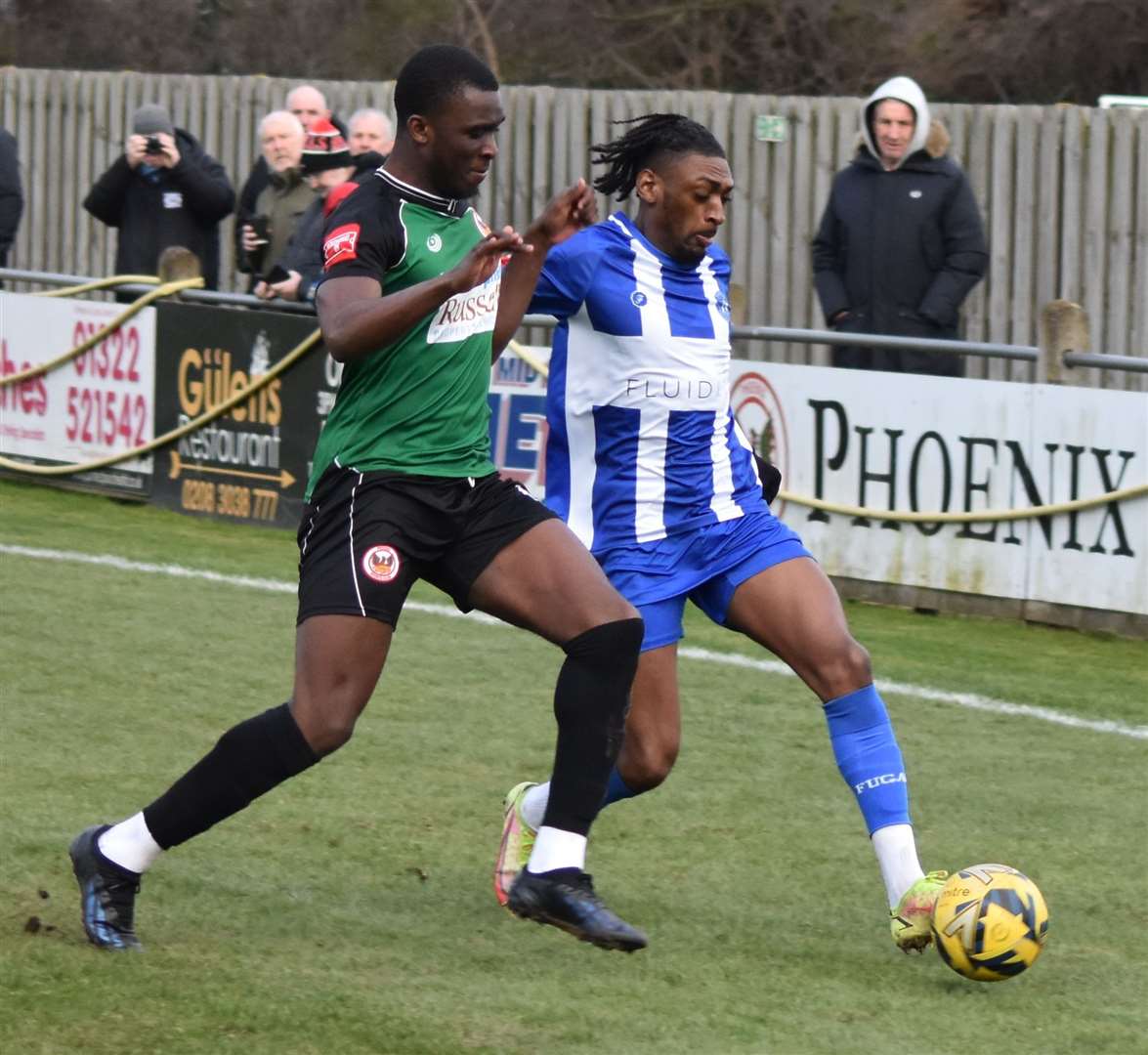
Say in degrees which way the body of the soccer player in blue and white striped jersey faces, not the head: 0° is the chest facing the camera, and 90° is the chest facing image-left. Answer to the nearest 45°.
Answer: approximately 315°

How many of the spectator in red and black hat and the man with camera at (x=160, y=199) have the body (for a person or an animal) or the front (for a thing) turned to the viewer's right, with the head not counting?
0

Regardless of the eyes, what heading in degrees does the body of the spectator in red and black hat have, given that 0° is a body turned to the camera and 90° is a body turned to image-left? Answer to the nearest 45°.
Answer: approximately 45°

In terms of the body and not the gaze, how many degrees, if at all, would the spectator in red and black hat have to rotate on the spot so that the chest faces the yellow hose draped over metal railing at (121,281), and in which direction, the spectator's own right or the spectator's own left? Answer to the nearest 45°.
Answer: approximately 90° to the spectator's own right

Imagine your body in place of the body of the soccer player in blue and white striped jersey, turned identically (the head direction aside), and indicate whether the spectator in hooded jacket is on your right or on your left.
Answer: on your left

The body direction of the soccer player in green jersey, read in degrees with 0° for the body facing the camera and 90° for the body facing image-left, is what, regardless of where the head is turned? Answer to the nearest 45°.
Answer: approximately 315°

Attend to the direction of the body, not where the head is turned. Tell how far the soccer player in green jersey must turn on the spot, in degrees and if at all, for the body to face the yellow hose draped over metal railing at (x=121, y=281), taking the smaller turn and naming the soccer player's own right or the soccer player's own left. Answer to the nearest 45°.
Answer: approximately 135° to the soccer player's own left

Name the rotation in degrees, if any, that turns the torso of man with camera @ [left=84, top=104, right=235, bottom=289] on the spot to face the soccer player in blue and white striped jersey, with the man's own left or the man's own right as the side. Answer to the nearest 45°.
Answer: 0° — they already face them

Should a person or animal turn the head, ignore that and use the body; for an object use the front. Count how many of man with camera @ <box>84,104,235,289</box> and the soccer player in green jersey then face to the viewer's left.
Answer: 0

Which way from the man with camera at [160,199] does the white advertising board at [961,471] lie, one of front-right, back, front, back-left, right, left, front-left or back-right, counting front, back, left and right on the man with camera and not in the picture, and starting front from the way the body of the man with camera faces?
front-left

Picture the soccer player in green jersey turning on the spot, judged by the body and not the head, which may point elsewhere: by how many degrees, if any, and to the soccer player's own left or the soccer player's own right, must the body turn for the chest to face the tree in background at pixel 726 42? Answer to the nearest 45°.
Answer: approximately 135° to the soccer player's own left
